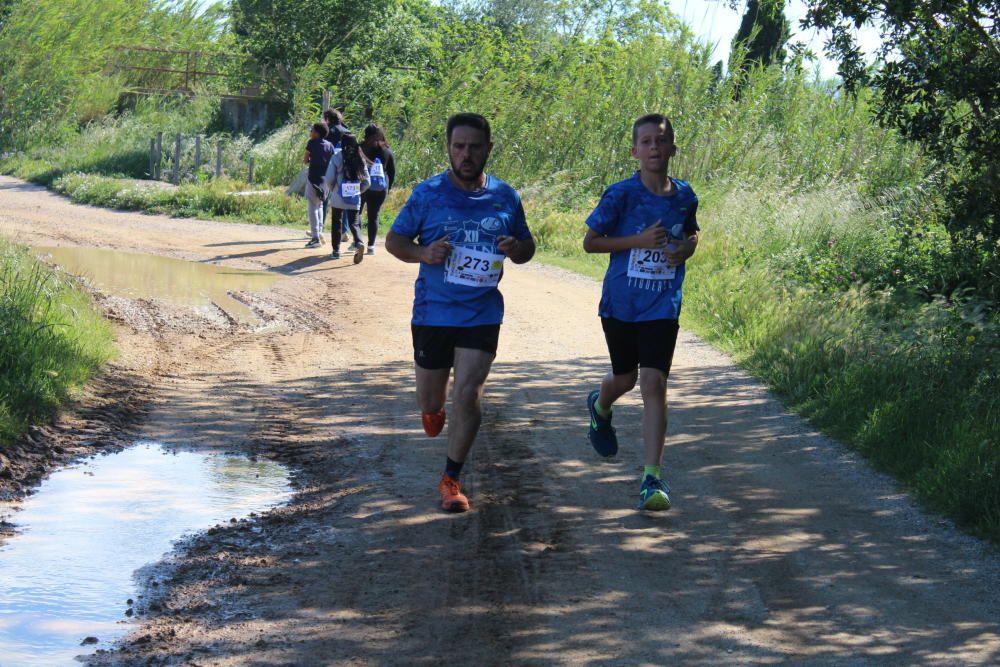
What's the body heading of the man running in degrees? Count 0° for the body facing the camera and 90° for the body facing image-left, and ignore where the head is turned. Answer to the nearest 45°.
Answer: approximately 0°

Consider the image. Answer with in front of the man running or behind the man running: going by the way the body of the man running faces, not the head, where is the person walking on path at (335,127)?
behind

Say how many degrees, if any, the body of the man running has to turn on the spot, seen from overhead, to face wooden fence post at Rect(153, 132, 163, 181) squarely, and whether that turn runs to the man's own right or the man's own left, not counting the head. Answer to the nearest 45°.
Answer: approximately 180°

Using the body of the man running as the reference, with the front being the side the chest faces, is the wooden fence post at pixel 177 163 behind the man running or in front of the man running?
behind

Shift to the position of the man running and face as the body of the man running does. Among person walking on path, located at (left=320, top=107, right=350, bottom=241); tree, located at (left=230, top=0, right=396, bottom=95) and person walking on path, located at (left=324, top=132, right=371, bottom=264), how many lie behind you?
3

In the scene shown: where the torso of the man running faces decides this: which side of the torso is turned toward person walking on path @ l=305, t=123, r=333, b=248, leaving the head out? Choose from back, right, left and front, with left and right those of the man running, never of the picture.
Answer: back

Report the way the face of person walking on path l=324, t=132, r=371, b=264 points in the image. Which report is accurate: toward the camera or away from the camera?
away from the camera

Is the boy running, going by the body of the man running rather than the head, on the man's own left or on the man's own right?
on the man's own left

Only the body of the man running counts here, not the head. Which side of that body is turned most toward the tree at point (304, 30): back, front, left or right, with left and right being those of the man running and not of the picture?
back

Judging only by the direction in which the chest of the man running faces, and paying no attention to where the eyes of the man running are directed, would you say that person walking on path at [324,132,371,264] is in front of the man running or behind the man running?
behind

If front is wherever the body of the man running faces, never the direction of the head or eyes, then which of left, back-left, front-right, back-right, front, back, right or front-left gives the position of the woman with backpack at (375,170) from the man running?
back
